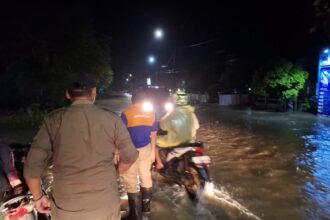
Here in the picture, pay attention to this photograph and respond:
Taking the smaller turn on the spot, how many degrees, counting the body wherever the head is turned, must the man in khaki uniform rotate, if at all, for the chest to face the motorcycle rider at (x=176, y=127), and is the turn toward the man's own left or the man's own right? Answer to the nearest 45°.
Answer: approximately 45° to the man's own right

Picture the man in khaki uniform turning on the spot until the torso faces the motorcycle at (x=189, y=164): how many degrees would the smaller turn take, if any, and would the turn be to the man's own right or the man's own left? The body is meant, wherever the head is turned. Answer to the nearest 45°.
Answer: approximately 45° to the man's own right

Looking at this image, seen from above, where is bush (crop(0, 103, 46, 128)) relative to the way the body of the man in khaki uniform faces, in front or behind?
in front

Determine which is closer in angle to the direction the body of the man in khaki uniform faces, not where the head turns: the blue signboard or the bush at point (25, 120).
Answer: the bush

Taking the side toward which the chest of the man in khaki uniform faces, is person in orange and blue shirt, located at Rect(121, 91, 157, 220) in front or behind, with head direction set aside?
in front

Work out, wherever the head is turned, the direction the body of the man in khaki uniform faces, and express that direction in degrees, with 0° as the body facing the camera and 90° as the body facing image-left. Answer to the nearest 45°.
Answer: approximately 180°

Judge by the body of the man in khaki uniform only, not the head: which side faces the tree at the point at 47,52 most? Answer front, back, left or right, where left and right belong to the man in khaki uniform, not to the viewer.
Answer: front

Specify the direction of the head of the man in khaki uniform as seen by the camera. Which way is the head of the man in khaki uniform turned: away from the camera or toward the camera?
away from the camera
